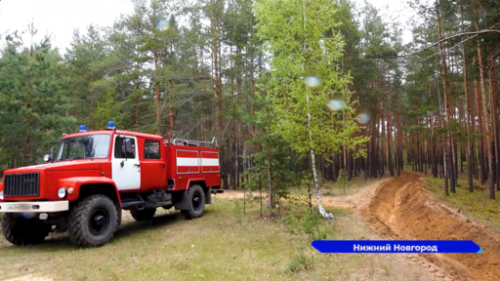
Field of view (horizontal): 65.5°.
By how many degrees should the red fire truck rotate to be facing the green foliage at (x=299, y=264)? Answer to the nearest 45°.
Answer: approximately 90° to its left

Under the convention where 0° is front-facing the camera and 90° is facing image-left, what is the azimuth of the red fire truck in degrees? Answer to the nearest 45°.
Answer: approximately 45°
